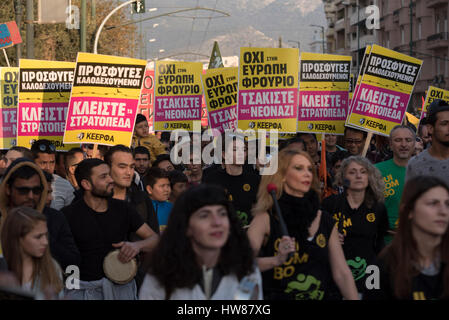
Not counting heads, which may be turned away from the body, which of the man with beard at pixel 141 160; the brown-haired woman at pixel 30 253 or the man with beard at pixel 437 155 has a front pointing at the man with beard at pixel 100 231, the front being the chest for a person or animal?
the man with beard at pixel 141 160

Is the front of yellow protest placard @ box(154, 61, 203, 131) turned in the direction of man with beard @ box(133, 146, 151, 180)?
yes

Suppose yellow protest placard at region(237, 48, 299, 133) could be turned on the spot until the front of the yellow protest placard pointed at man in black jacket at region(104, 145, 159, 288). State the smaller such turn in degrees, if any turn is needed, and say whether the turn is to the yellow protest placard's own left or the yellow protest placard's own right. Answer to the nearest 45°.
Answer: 0° — it already faces them

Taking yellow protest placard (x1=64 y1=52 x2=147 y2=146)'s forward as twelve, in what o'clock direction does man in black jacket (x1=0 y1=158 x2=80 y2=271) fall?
The man in black jacket is roughly at 12 o'clock from the yellow protest placard.

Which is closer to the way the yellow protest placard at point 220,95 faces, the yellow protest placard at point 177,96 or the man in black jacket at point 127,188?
the man in black jacket

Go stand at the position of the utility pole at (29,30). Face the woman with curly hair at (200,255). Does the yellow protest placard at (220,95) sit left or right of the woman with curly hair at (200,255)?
left

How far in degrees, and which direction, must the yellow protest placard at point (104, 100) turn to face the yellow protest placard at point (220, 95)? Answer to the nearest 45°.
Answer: approximately 135° to its left

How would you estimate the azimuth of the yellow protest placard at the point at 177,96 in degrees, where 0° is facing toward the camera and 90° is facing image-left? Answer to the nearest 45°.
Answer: approximately 0°
